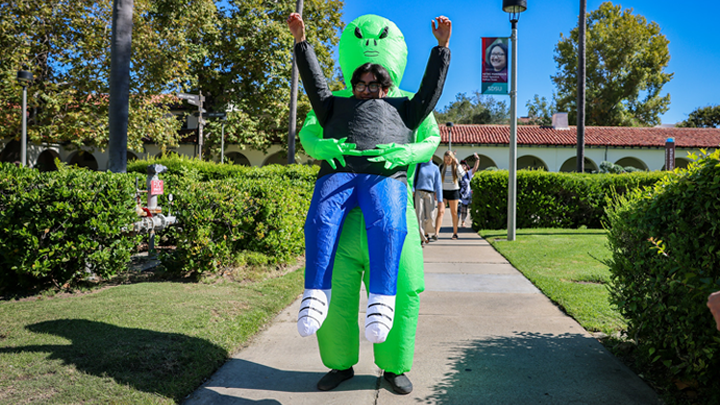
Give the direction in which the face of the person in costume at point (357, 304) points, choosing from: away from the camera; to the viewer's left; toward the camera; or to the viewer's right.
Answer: toward the camera

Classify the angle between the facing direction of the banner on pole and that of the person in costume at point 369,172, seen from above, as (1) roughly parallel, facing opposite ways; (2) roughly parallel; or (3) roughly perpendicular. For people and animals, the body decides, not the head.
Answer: roughly parallel

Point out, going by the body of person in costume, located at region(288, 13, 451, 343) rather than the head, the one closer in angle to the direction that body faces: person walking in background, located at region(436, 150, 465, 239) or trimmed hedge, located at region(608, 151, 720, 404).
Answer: the trimmed hedge

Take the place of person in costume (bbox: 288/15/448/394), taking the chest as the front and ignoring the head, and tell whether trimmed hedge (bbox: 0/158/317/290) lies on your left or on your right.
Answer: on your right

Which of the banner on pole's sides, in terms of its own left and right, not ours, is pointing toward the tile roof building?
back

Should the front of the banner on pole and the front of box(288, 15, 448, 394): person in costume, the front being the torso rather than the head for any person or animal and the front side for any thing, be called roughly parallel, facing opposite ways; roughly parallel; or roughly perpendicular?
roughly parallel

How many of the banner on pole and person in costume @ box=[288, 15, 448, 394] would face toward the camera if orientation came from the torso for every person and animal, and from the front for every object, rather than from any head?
2

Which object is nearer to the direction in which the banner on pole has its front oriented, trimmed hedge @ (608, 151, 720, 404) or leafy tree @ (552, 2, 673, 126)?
the trimmed hedge

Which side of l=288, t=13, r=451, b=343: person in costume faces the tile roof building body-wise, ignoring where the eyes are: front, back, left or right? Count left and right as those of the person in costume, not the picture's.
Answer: back

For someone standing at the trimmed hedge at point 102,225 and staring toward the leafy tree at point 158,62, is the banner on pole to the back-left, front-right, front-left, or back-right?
front-right

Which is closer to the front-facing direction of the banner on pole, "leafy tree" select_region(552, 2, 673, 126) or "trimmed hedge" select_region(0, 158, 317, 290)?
the trimmed hedge

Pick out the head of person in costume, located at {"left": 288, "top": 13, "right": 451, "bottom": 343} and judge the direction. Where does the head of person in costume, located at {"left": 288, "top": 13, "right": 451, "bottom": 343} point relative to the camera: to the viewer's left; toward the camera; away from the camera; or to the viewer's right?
toward the camera

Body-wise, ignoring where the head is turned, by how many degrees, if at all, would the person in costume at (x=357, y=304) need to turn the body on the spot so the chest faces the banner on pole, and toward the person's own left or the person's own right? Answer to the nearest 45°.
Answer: approximately 180°

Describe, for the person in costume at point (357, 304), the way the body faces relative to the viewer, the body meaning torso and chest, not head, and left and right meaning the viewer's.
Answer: facing the viewer

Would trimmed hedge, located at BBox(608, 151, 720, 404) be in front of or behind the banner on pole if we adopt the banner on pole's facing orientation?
in front
